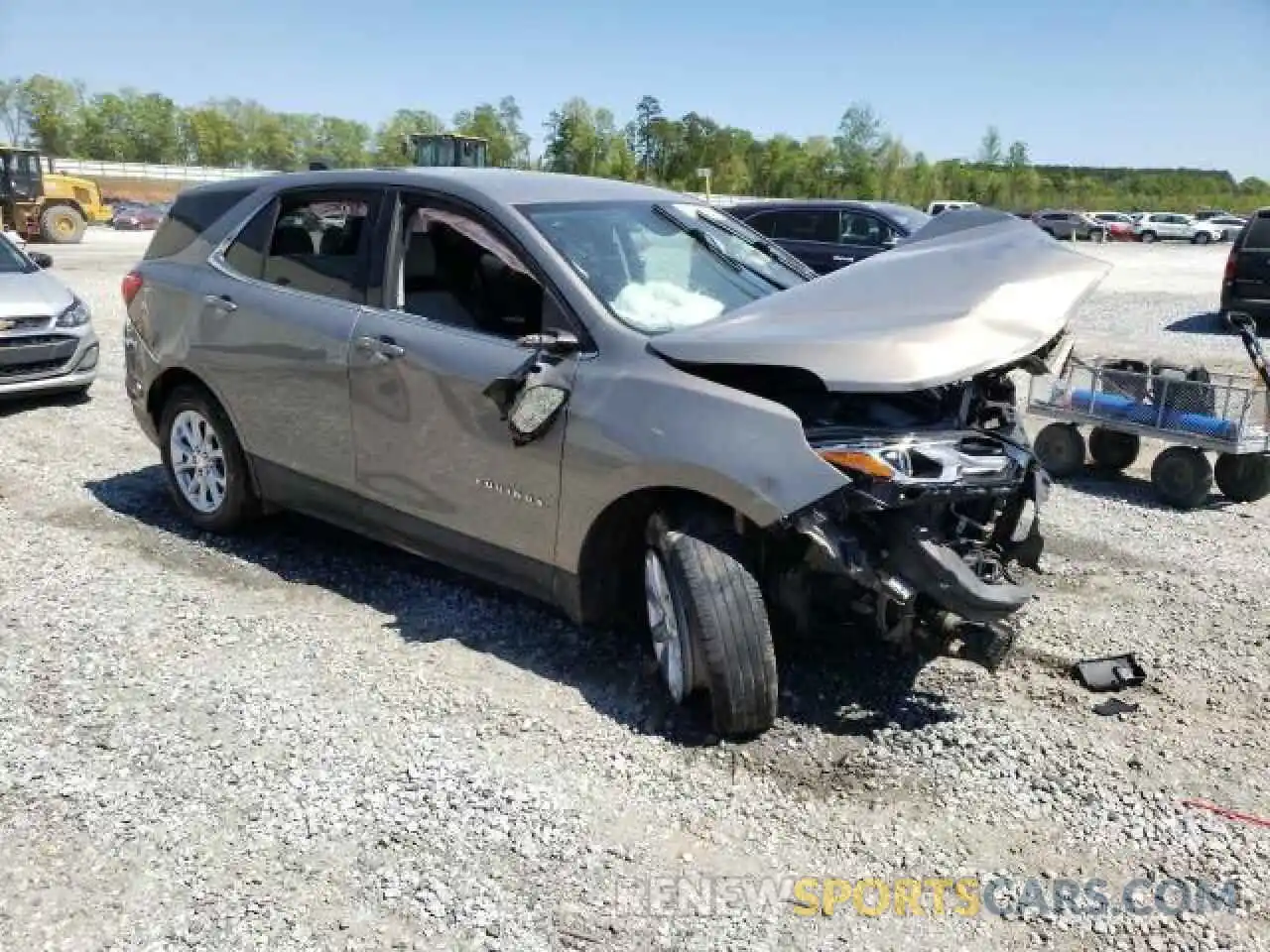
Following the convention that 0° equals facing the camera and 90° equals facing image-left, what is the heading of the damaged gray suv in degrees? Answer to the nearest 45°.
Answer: approximately 315°

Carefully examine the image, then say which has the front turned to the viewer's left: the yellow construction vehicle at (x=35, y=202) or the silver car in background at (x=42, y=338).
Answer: the yellow construction vehicle

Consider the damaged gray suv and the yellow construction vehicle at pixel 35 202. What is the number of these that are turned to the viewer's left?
1

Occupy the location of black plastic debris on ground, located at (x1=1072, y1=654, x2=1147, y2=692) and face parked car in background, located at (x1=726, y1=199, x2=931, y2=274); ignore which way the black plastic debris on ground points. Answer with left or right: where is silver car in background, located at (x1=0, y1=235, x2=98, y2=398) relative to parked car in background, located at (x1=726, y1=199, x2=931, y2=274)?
left

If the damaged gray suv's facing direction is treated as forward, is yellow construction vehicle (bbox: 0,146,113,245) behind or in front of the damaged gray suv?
behind

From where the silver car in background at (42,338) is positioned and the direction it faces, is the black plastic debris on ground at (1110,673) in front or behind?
in front

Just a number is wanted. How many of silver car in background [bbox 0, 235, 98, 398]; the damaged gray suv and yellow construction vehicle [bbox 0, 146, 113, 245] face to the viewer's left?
1

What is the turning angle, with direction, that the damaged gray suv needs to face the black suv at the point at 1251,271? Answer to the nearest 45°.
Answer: approximately 90° to its left

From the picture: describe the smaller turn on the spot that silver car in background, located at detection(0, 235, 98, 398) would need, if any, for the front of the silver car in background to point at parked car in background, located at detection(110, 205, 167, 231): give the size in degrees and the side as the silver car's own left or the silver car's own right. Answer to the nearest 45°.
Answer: approximately 135° to the silver car's own left
